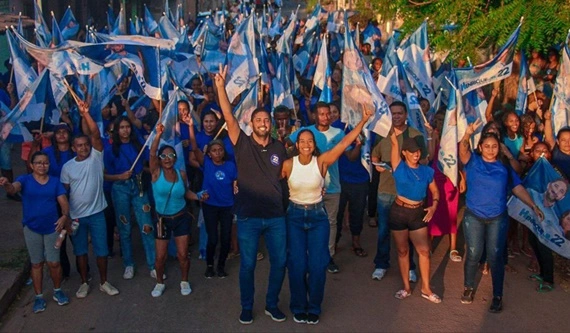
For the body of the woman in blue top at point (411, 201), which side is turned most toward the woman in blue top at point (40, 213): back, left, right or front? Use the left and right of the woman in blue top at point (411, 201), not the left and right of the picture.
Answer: right

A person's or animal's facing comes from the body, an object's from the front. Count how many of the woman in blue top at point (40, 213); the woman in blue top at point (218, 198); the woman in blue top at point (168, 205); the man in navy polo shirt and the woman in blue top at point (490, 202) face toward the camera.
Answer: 5

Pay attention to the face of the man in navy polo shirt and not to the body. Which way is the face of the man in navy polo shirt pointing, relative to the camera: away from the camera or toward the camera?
toward the camera

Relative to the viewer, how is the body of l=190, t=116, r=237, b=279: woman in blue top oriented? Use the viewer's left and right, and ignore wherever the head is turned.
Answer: facing the viewer

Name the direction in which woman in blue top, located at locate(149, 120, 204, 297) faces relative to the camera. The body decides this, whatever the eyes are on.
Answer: toward the camera

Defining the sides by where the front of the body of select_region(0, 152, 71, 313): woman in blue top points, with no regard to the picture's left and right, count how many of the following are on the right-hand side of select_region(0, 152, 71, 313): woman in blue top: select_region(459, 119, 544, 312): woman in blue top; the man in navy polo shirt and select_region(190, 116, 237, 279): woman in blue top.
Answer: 0

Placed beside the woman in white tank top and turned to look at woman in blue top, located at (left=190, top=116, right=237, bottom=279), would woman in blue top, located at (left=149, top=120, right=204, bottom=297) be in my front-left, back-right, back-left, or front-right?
front-left

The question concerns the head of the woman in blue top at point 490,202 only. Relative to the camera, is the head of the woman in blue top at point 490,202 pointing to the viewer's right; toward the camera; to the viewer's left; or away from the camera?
toward the camera

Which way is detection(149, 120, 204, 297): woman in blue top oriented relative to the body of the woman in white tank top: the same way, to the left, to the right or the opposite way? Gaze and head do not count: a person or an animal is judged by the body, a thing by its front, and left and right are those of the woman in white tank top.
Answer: the same way

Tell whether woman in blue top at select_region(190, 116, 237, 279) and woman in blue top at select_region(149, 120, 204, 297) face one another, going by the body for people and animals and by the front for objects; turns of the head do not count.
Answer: no

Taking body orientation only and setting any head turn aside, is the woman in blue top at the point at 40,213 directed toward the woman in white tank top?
no

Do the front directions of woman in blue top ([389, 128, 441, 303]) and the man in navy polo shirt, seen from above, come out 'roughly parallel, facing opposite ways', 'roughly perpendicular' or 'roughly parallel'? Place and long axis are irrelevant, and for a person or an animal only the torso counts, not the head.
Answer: roughly parallel

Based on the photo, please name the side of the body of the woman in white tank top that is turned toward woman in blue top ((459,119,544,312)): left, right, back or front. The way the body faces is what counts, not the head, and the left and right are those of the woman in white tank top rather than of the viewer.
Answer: left

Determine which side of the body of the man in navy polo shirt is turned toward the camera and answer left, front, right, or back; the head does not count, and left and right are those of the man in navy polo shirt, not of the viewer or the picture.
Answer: front

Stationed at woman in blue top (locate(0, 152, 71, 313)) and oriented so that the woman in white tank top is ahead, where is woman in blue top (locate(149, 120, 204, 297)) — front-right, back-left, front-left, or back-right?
front-left

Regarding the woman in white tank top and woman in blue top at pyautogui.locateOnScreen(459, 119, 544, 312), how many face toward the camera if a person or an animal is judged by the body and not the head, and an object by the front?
2

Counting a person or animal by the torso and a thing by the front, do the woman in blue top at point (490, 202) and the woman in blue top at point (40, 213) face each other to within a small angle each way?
no

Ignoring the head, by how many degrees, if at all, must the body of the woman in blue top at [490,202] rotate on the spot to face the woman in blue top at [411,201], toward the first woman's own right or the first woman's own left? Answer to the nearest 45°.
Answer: approximately 90° to the first woman's own right

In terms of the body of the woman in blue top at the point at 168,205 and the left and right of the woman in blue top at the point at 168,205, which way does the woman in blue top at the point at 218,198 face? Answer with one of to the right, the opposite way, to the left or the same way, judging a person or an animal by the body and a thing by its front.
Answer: the same way
